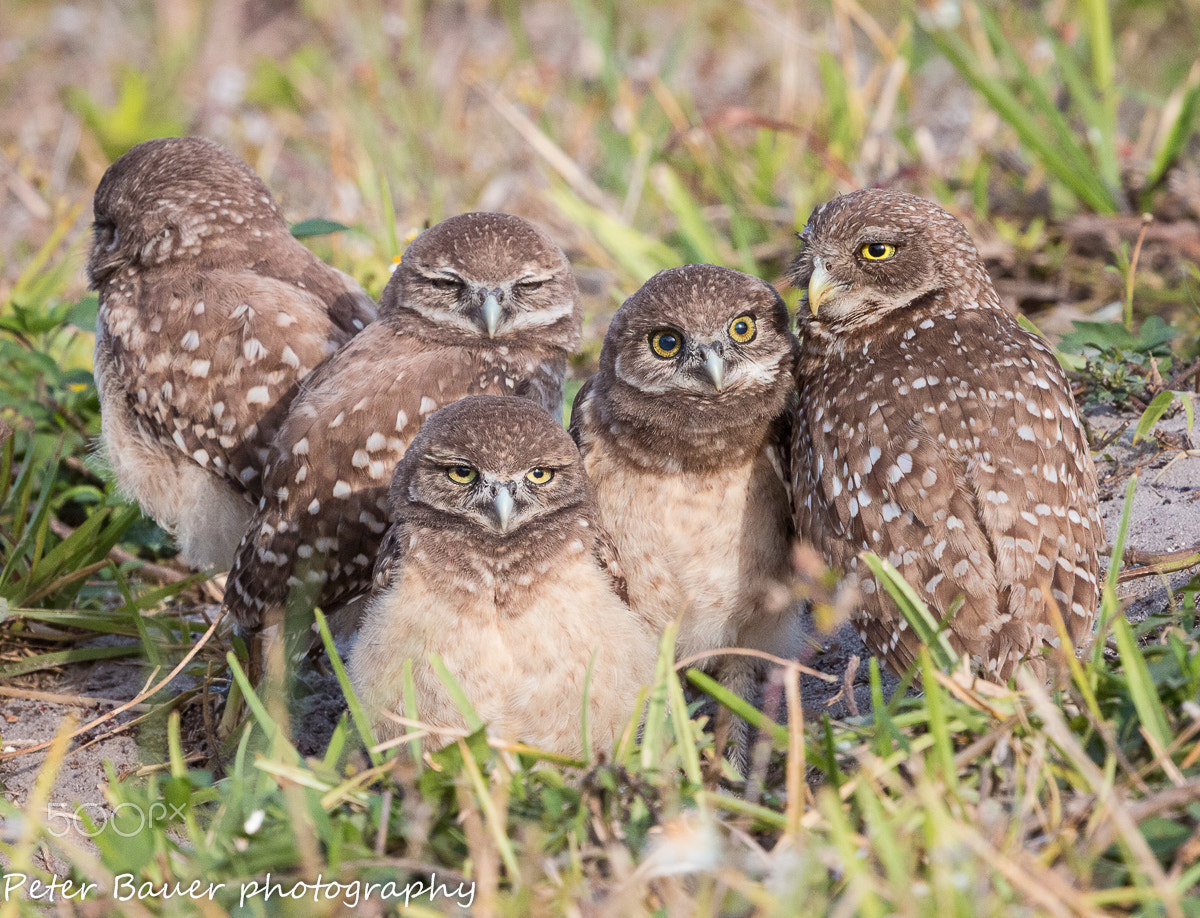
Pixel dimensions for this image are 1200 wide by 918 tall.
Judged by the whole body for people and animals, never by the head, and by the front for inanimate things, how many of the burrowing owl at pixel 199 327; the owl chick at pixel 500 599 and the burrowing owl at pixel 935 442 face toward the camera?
1

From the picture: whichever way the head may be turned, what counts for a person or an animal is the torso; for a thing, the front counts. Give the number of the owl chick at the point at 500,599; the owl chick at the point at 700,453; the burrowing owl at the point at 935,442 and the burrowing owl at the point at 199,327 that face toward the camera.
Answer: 2

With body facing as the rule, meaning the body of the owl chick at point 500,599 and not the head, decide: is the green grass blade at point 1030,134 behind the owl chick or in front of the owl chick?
behind

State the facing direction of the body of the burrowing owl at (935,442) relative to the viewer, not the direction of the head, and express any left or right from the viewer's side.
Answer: facing away from the viewer and to the left of the viewer

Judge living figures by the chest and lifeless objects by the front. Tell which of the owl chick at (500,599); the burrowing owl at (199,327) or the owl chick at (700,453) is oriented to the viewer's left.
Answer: the burrowing owl

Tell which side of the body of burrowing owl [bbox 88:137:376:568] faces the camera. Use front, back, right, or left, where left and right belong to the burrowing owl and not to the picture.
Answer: left

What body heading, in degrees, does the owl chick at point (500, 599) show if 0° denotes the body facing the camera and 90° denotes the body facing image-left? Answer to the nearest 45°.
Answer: approximately 0°

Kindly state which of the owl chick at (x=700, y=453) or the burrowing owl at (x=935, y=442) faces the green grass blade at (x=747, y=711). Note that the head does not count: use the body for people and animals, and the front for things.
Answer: the owl chick

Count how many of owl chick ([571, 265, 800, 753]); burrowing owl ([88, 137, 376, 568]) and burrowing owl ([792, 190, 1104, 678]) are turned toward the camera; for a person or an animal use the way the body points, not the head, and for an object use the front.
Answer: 1

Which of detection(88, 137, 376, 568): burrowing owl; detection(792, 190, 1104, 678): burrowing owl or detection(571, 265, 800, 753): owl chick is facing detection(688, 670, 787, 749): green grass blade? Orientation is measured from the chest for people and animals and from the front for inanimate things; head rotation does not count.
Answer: the owl chick

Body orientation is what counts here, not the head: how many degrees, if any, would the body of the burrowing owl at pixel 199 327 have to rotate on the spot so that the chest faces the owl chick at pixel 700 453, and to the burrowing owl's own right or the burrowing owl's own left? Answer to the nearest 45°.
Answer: approximately 135° to the burrowing owl's own left
